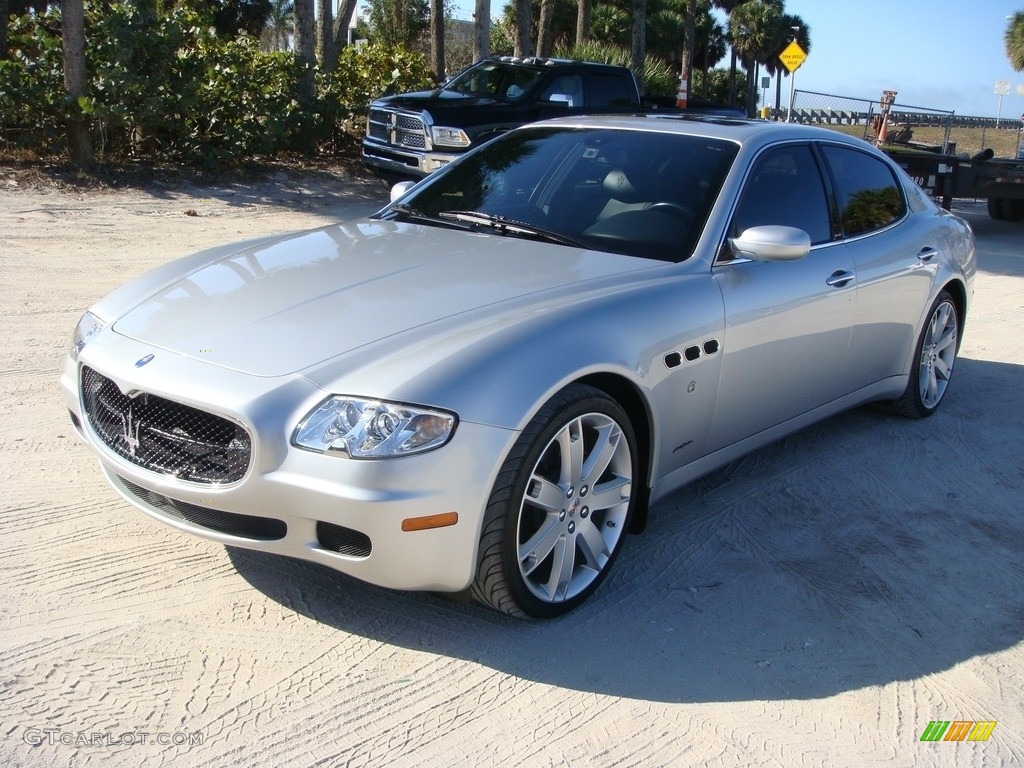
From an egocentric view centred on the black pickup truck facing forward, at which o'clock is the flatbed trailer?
The flatbed trailer is roughly at 7 o'clock from the black pickup truck.

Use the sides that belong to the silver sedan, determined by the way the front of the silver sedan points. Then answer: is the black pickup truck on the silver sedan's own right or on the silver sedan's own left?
on the silver sedan's own right

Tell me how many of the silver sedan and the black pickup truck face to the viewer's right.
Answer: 0

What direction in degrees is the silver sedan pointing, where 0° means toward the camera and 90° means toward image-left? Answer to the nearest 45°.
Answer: approximately 45°

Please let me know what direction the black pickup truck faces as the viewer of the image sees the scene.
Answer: facing the viewer and to the left of the viewer

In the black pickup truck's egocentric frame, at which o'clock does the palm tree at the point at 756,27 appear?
The palm tree is roughly at 5 o'clock from the black pickup truck.

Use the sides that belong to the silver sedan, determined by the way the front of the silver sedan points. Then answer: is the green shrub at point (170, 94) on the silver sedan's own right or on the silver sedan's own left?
on the silver sedan's own right

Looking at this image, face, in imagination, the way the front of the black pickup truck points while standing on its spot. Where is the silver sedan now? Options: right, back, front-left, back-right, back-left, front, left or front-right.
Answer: front-left

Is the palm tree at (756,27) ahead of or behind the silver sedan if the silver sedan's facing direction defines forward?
behind

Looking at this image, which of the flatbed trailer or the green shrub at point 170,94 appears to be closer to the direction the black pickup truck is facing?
the green shrub
